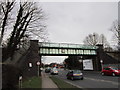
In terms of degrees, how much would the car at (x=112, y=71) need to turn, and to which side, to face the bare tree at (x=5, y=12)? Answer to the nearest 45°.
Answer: approximately 90° to its right

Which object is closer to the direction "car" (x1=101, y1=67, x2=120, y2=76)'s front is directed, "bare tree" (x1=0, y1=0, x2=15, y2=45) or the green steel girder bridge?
the bare tree

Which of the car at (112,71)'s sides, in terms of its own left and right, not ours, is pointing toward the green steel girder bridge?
back

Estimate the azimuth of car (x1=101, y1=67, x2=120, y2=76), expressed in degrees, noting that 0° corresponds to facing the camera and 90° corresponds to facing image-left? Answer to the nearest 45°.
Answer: approximately 315°
